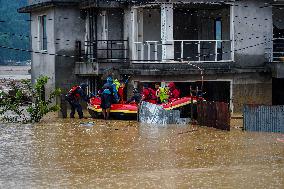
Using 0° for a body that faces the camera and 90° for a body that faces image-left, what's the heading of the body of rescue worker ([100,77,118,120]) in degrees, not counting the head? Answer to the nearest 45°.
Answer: approximately 180°

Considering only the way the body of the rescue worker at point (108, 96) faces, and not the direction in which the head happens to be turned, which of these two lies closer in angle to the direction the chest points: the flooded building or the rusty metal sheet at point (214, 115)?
the flooded building

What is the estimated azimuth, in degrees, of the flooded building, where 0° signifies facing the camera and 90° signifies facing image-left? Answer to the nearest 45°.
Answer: approximately 0°

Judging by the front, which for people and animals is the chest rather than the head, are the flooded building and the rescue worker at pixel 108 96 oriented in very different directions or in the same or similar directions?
very different directions

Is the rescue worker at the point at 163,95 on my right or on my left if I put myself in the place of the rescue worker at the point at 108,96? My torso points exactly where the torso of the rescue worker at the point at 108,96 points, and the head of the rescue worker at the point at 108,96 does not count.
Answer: on my right
